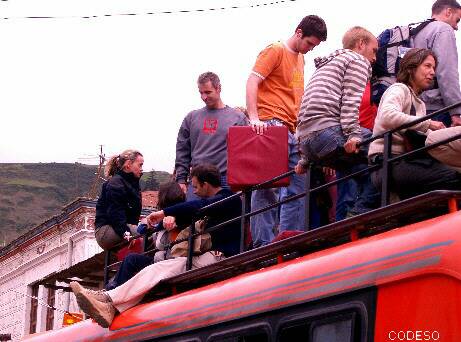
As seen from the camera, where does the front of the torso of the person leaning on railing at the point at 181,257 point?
to the viewer's left

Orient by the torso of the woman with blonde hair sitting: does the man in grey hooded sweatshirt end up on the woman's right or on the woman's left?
on the woman's right

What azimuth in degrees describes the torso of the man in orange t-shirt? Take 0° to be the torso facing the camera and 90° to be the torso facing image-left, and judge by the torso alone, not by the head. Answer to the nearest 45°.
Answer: approximately 315°

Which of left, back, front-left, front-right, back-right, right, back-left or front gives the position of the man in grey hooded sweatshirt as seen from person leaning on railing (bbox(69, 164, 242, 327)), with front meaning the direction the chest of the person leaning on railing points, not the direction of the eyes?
back-left
